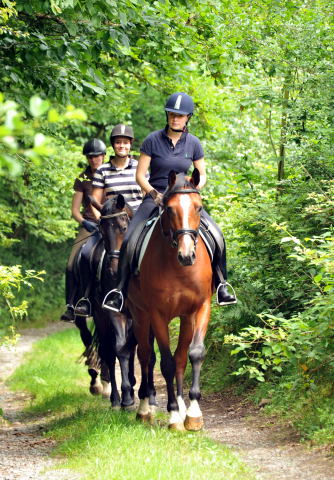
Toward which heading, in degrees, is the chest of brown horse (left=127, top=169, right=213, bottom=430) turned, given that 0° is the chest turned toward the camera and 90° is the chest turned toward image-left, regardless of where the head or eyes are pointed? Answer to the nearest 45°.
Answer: approximately 0°

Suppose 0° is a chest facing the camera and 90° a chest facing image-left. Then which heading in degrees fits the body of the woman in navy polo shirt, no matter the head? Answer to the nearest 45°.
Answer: approximately 0°

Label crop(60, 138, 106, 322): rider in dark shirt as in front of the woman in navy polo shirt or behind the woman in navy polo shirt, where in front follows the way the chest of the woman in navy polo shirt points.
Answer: behind

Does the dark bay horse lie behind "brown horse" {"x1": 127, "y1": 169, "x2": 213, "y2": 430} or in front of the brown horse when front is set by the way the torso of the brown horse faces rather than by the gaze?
behind
